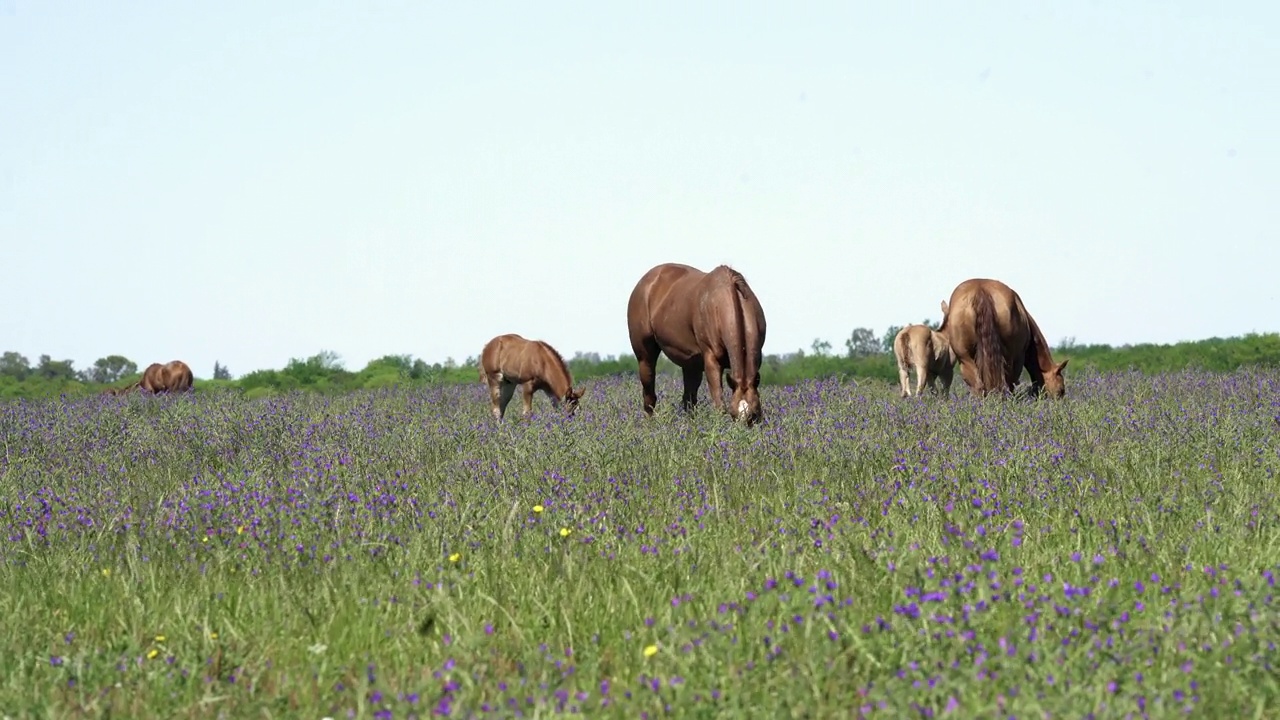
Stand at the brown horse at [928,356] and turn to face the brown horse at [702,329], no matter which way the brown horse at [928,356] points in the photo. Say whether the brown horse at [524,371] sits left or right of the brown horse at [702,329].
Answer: right

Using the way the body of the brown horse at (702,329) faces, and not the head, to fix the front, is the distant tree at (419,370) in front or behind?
behind

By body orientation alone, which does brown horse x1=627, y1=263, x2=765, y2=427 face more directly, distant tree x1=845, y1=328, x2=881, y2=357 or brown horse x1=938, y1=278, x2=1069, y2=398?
the brown horse

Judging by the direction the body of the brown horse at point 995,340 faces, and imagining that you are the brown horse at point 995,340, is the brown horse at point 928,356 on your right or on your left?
on your left

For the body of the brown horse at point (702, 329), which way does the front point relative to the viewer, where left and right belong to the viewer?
facing the viewer and to the right of the viewer

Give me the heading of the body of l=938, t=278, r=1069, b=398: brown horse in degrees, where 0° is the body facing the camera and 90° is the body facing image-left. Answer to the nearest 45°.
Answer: approximately 225°

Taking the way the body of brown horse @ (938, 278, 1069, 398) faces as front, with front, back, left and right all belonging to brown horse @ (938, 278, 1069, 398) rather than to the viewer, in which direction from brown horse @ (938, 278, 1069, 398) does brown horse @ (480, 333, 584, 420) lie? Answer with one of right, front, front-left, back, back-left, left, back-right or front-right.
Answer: back-left

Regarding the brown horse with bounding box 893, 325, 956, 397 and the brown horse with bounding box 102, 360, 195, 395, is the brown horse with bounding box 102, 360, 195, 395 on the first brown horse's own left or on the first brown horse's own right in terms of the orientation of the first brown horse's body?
on the first brown horse's own left

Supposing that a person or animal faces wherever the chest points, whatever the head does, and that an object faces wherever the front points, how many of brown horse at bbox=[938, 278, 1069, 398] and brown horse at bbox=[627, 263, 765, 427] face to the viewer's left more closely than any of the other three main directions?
0

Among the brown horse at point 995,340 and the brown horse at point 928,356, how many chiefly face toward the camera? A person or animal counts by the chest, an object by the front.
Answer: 0

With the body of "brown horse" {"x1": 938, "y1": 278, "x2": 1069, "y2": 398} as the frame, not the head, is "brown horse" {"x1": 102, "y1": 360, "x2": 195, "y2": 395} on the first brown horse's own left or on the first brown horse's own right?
on the first brown horse's own left

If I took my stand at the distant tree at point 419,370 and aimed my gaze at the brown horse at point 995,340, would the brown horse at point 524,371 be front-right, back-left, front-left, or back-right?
front-right

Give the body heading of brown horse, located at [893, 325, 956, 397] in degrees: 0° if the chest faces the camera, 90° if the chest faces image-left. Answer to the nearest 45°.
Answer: approximately 225°
